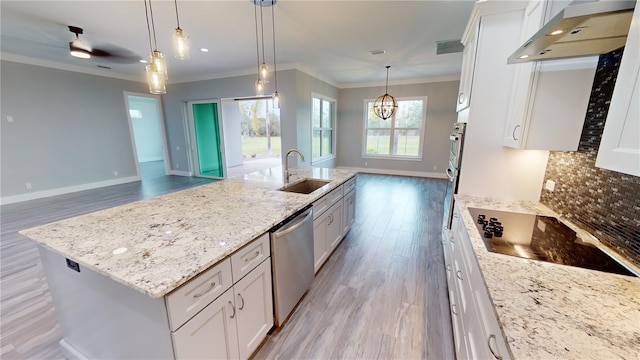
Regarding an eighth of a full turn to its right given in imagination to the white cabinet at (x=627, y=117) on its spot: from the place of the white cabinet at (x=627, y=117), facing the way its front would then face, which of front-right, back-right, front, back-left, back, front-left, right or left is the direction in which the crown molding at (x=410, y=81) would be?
front-right

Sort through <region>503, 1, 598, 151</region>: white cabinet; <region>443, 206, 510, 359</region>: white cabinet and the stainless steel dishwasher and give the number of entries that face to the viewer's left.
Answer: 2

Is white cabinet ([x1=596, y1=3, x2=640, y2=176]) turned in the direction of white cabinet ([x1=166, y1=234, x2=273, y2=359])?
yes

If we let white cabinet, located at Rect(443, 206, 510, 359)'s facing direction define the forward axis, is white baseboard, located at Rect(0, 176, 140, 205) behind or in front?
in front

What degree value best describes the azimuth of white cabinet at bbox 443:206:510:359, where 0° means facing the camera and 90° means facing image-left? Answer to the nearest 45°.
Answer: approximately 90°

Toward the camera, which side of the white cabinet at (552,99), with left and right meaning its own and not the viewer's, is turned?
left

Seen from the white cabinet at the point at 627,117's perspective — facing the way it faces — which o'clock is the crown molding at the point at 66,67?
The crown molding is roughly at 1 o'clock from the white cabinet.

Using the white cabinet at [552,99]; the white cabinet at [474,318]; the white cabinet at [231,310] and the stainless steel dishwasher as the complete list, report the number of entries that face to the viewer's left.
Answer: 2

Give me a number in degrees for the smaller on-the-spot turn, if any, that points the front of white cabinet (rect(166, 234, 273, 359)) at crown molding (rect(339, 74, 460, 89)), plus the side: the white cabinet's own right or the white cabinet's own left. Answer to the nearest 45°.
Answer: approximately 90° to the white cabinet's own left

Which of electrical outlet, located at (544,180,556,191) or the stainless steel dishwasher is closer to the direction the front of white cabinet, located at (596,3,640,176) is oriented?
the stainless steel dishwasher

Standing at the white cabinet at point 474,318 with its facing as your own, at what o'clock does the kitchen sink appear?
The kitchen sink is roughly at 1 o'clock from the white cabinet.

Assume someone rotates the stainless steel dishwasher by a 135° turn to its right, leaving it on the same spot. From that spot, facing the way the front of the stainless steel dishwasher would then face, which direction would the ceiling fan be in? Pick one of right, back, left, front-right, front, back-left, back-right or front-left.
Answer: front-right
